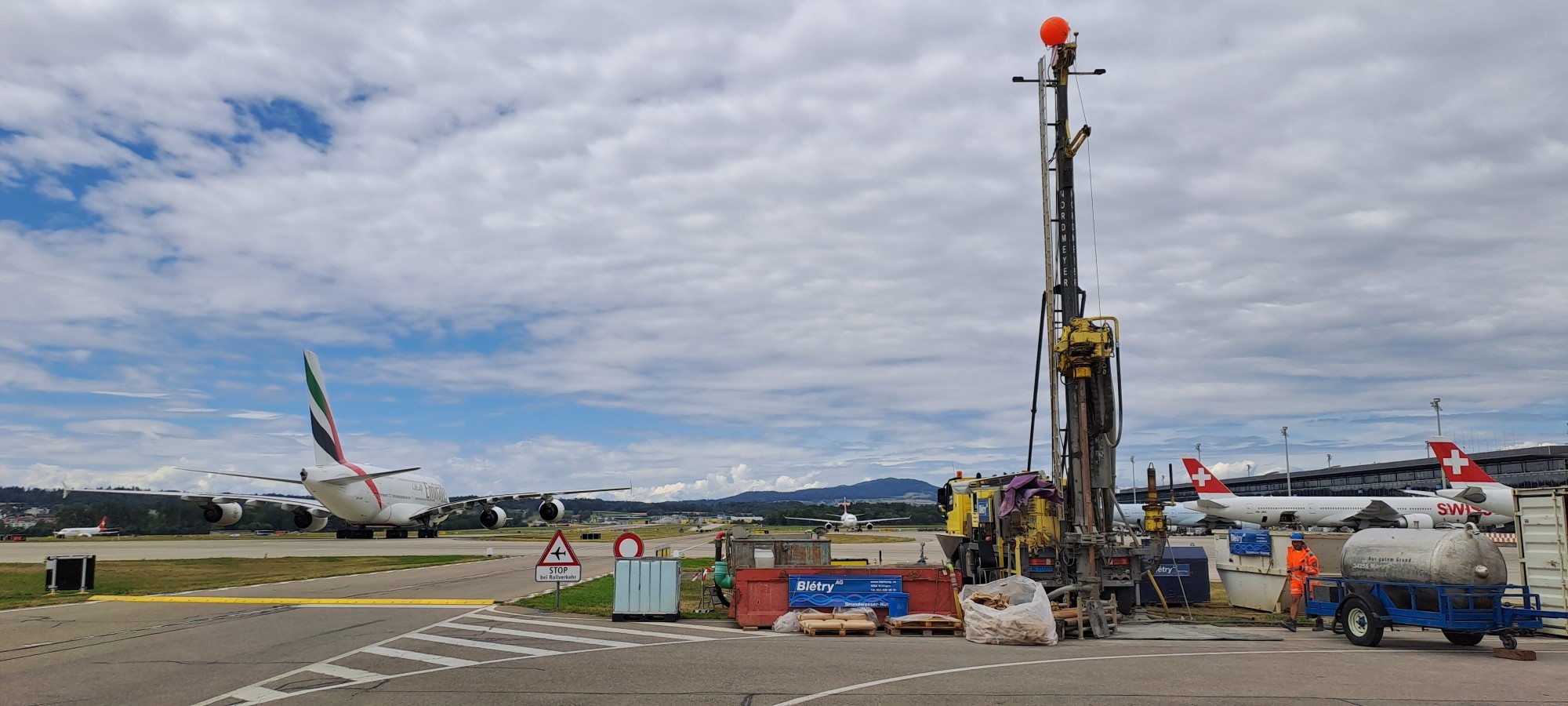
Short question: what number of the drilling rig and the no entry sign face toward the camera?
1

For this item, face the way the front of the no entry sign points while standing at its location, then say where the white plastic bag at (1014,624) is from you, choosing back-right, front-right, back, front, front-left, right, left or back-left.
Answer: front-left

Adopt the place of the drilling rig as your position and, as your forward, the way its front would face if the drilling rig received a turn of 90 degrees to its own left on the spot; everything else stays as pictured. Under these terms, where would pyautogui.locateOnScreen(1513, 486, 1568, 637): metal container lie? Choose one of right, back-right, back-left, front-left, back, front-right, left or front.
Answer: back-left

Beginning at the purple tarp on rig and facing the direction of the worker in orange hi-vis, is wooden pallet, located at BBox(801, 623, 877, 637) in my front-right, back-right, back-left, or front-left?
back-right

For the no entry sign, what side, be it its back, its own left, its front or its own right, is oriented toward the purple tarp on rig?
left

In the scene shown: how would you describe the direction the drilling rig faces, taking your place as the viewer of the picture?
facing away from the viewer and to the left of the viewer

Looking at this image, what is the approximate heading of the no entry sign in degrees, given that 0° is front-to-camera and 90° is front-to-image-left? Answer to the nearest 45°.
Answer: approximately 0°
